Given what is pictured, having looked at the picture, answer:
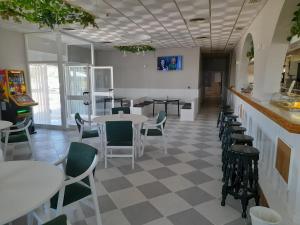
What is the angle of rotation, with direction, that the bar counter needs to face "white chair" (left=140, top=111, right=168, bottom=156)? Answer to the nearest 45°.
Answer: approximately 45° to its right

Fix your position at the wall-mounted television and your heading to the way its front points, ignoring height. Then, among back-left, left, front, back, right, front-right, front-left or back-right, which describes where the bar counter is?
front

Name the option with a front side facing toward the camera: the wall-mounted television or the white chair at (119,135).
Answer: the wall-mounted television

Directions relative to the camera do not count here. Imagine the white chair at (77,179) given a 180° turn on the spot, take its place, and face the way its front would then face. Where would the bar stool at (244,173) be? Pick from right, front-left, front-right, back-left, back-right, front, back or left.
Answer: front-right

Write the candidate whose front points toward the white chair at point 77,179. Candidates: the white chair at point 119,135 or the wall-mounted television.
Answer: the wall-mounted television

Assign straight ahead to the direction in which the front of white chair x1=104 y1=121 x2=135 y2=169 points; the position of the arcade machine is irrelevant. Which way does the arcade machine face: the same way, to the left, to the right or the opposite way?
to the right

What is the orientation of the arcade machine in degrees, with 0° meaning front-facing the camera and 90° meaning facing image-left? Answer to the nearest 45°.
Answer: approximately 315°

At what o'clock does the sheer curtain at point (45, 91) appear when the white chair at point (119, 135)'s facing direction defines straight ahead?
The sheer curtain is roughly at 11 o'clock from the white chair.

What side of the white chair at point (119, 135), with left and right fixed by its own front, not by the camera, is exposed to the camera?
back

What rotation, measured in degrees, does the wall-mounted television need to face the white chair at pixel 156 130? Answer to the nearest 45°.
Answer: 0° — it already faces it

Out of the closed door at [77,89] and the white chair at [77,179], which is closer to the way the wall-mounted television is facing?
the white chair

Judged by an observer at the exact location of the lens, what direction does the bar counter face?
facing to the left of the viewer

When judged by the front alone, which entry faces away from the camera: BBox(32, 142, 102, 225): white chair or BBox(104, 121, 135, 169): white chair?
BBox(104, 121, 135, 169): white chair

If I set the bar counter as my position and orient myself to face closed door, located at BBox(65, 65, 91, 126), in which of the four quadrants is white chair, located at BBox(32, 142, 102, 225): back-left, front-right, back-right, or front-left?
front-left

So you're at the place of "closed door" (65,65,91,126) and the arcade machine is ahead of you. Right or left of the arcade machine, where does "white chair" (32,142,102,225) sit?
left

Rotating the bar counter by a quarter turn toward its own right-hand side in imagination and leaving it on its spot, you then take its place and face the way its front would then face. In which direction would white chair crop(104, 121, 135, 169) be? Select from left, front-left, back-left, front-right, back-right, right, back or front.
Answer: left

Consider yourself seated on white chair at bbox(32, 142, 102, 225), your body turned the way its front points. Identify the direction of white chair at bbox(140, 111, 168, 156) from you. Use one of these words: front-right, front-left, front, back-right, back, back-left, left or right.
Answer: back

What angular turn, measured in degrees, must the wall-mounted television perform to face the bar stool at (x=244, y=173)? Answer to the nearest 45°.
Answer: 0° — it already faces it

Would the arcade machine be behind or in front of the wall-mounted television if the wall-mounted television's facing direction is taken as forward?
in front

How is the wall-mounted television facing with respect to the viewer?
toward the camera
